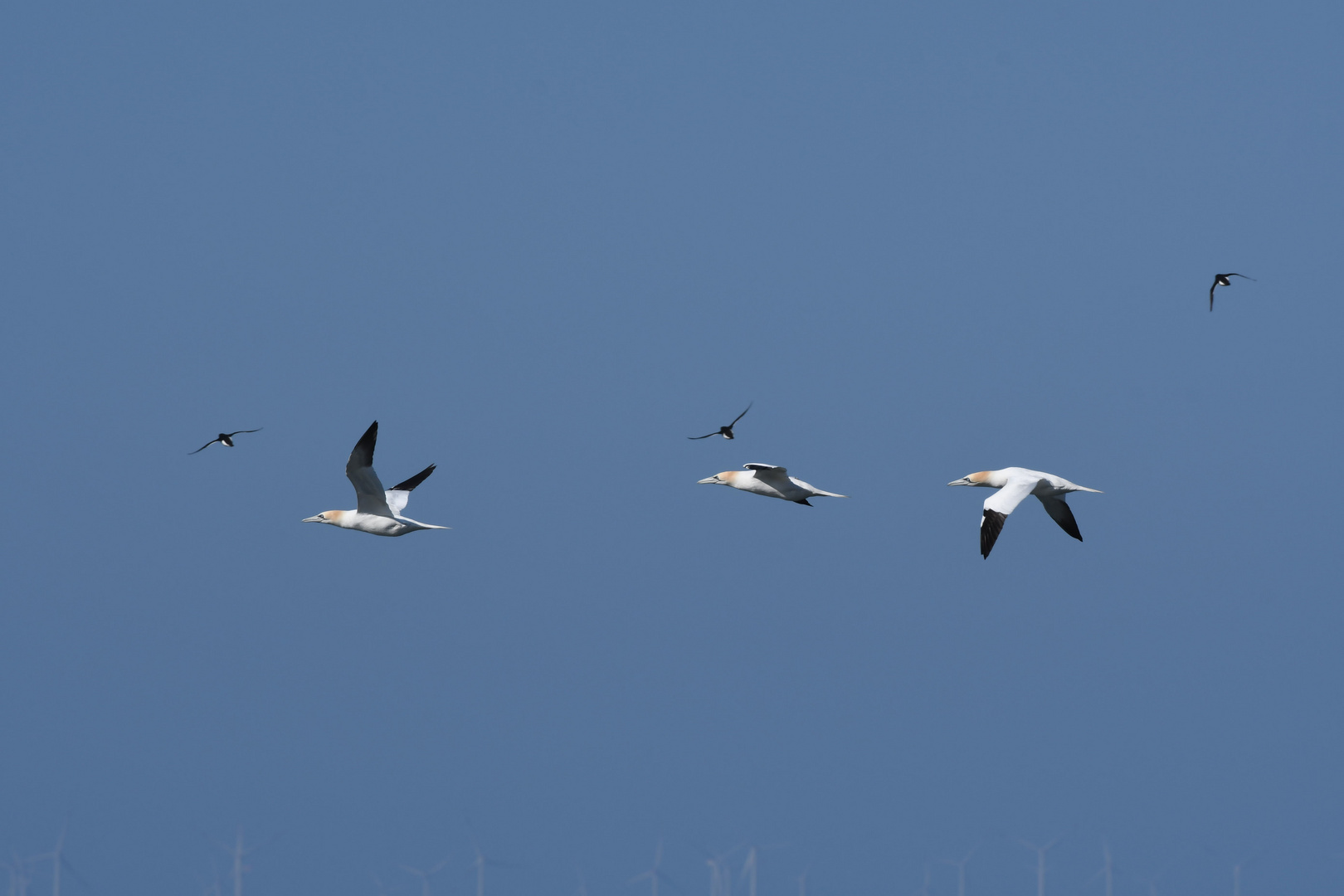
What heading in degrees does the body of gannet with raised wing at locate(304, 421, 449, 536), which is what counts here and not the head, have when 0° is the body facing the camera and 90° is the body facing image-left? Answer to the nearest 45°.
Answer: approximately 90°

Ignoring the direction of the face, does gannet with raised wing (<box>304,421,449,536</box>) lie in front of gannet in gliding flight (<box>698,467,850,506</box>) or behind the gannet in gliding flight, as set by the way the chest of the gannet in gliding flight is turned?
in front

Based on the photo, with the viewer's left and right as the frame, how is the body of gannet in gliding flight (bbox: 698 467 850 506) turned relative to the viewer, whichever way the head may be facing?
facing to the left of the viewer

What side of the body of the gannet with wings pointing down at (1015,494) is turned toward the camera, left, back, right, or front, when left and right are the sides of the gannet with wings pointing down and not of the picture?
left

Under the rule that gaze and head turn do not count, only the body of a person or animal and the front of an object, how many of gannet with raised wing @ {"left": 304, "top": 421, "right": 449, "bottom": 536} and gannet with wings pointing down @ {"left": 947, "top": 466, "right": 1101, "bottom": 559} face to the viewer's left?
2

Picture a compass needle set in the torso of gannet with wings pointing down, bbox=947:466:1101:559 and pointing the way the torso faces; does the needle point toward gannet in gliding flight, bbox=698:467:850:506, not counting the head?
yes

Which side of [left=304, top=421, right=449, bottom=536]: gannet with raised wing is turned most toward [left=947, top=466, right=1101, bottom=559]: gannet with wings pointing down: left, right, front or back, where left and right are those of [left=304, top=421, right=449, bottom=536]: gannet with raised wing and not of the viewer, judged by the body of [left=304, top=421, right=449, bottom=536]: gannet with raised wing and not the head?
back

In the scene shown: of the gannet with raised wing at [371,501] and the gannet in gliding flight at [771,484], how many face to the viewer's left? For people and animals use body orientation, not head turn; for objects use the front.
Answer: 2

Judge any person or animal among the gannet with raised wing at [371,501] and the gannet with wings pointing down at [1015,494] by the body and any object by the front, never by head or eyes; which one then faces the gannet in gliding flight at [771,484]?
the gannet with wings pointing down at [1015,494]

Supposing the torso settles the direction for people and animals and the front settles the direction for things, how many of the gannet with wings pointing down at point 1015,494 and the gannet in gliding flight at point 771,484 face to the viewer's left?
2
